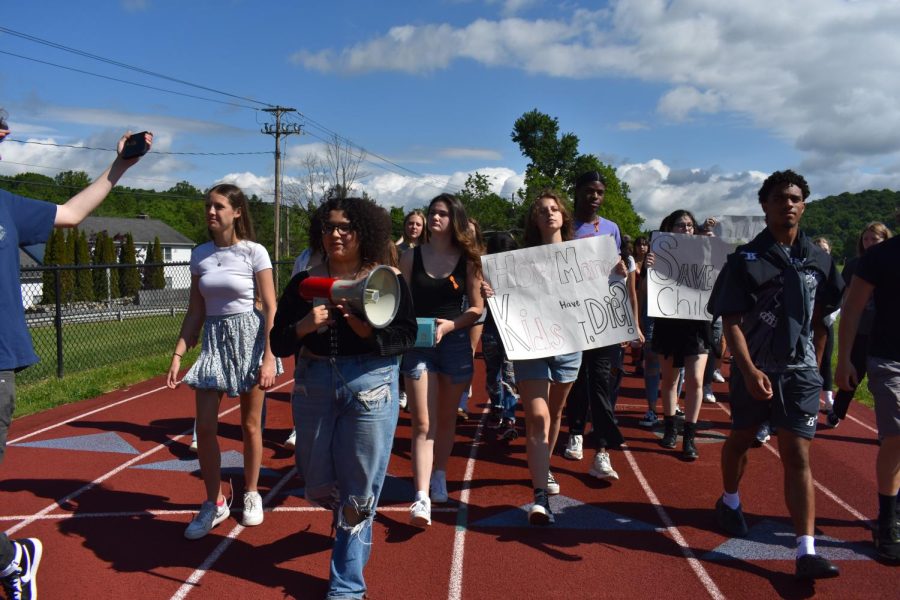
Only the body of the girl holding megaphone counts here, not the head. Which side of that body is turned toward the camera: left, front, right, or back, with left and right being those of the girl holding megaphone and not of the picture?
front

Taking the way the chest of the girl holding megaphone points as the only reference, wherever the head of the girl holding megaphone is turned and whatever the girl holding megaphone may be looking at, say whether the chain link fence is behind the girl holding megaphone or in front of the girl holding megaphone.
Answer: behind
